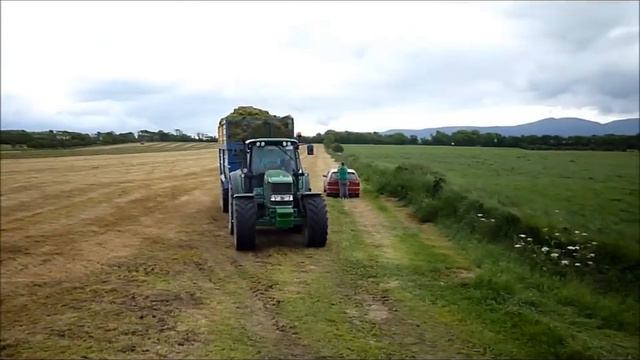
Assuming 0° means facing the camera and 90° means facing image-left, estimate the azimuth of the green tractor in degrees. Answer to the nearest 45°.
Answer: approximately 0°

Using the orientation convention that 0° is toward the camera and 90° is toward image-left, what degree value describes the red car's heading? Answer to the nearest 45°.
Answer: approximately 180°

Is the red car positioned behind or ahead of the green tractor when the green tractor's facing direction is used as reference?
behind

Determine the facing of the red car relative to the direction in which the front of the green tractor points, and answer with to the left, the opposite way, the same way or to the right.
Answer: the opposite way

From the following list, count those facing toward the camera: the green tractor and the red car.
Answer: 1

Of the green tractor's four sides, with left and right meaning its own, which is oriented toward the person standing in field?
back

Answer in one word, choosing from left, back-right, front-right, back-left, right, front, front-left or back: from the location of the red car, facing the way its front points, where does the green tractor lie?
back
